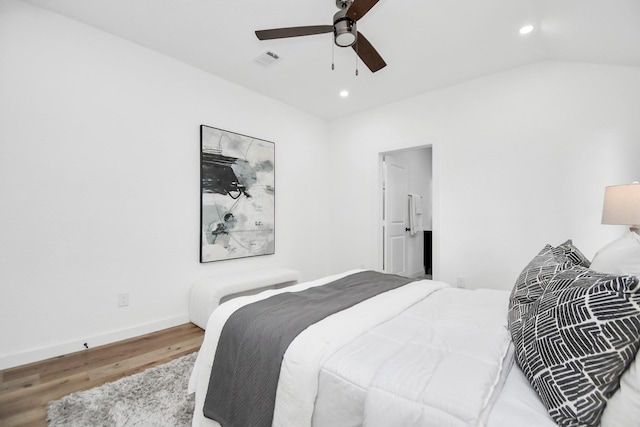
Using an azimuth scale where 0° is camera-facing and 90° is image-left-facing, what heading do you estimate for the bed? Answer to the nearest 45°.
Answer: approximately 135°

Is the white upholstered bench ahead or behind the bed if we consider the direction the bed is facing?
ahead

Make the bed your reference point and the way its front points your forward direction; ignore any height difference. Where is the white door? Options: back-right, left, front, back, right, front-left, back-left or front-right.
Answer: front-right

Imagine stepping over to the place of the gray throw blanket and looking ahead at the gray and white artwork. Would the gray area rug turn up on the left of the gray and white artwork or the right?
left

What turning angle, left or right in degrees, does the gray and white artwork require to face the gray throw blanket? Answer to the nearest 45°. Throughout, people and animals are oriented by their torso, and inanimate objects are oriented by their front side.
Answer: approximately 45° to its right

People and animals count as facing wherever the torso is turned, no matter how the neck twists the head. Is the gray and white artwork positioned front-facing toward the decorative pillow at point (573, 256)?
yes
